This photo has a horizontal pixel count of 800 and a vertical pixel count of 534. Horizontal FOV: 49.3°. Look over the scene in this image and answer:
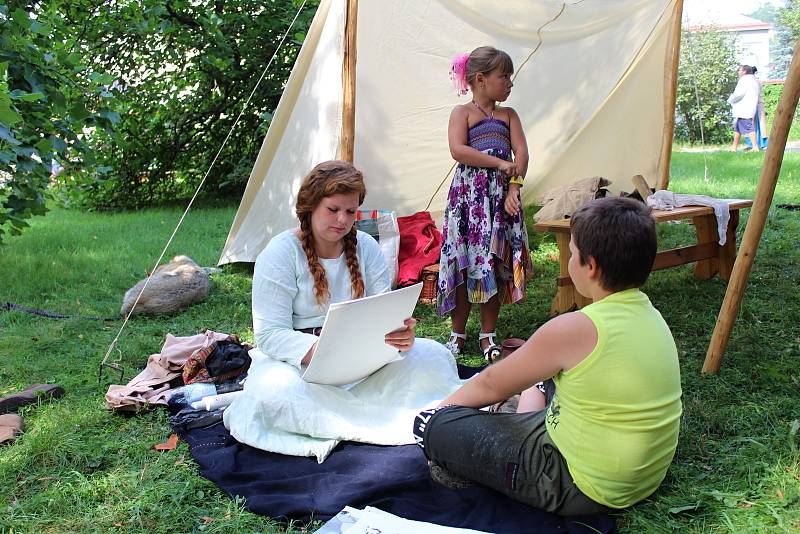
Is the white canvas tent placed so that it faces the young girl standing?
yes

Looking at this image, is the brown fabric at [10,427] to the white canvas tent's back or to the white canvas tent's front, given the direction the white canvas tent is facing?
to the front

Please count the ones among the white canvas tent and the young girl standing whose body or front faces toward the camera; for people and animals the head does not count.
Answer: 2

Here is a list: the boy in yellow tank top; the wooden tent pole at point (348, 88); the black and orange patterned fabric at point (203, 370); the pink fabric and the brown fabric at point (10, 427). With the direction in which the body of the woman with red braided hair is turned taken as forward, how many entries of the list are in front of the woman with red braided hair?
1

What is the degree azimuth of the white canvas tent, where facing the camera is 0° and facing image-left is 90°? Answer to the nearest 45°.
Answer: approximately 0°

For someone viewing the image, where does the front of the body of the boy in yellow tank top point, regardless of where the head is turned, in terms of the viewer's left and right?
facing away from the viewer and to the left of the viewer

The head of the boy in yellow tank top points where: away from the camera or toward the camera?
away from the camera

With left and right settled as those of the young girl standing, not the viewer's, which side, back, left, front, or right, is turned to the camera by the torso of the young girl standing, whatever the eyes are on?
front

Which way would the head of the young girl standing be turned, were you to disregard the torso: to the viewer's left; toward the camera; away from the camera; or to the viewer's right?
to the viewer's right

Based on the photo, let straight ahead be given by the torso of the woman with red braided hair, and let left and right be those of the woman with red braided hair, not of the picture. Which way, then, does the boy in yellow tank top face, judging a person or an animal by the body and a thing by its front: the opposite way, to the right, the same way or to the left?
the opposite way

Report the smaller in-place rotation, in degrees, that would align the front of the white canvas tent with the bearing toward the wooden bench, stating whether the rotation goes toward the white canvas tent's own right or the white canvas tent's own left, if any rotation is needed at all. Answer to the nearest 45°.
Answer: approximately 45° to the white canvas tent's own left

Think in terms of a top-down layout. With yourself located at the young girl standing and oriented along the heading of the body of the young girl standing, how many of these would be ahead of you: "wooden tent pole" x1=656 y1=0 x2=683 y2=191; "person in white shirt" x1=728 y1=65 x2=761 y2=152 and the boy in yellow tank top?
1

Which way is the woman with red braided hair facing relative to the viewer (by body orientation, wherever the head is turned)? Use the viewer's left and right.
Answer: facing the viewer and to the right of the viewer

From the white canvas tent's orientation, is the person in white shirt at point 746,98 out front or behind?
behind
